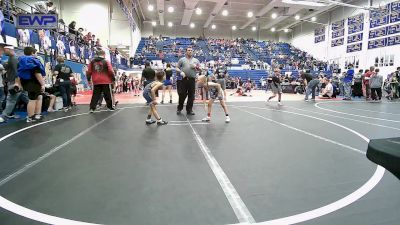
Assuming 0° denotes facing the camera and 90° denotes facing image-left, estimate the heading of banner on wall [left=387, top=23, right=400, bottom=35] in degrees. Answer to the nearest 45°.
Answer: approximately 45°

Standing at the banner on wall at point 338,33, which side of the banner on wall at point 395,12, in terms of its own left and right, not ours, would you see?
right

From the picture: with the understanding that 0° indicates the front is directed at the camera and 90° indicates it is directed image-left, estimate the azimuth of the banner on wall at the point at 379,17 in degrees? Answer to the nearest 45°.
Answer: approximately 45°

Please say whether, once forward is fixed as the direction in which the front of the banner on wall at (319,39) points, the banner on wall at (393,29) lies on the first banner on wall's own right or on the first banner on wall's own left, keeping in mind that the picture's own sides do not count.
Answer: on the first banner on wall's own left

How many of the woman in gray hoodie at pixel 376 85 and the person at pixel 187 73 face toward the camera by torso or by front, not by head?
1

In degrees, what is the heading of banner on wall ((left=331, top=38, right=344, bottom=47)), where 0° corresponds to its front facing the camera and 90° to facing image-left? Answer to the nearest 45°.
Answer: approximately 45°

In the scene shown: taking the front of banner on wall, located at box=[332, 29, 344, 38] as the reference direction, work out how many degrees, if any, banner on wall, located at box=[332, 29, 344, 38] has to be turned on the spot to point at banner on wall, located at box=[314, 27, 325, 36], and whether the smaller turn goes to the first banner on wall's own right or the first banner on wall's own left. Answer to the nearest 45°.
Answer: approximately 90° to the first banner on wall's own right

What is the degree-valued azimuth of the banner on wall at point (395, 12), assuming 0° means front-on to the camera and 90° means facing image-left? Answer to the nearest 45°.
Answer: approximately 45°
